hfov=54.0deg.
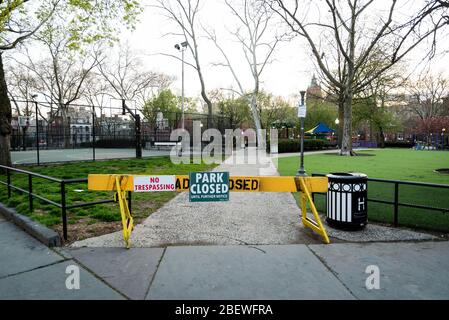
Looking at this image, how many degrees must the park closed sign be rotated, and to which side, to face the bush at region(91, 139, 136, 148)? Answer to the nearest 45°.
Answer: approximately 180°

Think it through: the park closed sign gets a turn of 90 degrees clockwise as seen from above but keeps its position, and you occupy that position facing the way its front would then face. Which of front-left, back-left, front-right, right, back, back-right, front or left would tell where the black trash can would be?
back

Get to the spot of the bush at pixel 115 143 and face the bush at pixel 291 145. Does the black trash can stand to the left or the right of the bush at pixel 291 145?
right

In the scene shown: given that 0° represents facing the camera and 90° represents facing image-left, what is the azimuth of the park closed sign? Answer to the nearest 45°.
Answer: approximately 0°

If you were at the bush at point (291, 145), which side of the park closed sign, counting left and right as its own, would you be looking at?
back
